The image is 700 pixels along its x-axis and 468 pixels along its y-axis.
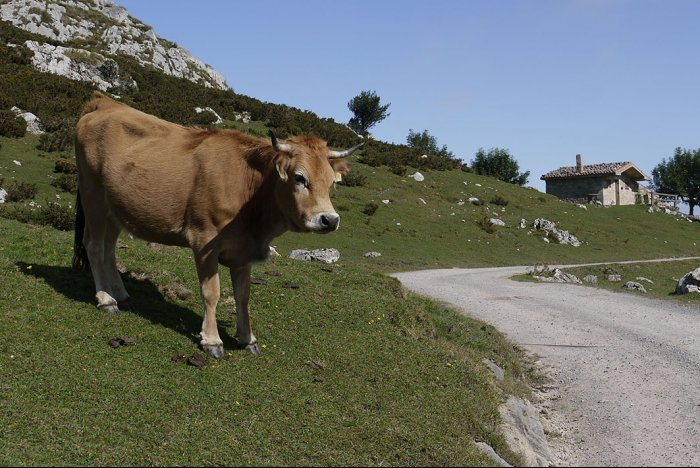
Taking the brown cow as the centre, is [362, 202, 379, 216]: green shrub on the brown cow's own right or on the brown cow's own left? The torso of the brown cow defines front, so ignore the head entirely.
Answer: on the brown cow's own left

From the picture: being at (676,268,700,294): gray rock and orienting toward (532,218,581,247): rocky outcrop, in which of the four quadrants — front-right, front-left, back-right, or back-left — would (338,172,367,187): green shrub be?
front-left

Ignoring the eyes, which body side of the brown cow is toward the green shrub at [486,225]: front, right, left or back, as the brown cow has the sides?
left

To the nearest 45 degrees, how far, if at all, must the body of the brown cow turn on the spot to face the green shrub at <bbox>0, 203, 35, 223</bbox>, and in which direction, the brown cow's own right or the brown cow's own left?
approximately 180°

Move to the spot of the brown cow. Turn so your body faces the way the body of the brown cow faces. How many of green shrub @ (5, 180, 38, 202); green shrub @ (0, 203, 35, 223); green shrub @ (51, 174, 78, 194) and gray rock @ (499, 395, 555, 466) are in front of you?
1

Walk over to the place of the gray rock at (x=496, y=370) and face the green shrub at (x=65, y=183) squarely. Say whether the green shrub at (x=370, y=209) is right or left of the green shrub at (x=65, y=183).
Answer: right

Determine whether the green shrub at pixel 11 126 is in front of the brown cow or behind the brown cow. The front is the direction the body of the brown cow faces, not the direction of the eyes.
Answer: behind

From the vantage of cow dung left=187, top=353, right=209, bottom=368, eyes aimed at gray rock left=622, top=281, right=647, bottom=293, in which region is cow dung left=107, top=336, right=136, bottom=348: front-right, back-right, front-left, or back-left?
back-left

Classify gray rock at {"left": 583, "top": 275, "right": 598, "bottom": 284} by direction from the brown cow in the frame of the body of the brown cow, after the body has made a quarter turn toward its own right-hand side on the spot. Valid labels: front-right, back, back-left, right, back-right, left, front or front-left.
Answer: back

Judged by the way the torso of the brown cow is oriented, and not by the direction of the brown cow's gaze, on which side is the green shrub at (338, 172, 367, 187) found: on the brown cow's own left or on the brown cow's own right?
on the brown cow's own left

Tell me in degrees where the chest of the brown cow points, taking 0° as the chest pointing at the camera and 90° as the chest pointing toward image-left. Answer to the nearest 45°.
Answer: approximately 315°
